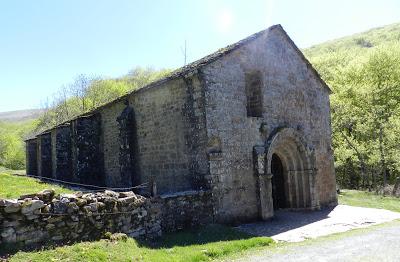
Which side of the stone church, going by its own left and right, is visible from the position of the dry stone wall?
right

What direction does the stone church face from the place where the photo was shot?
facing the viewer and to the right of the viewer
